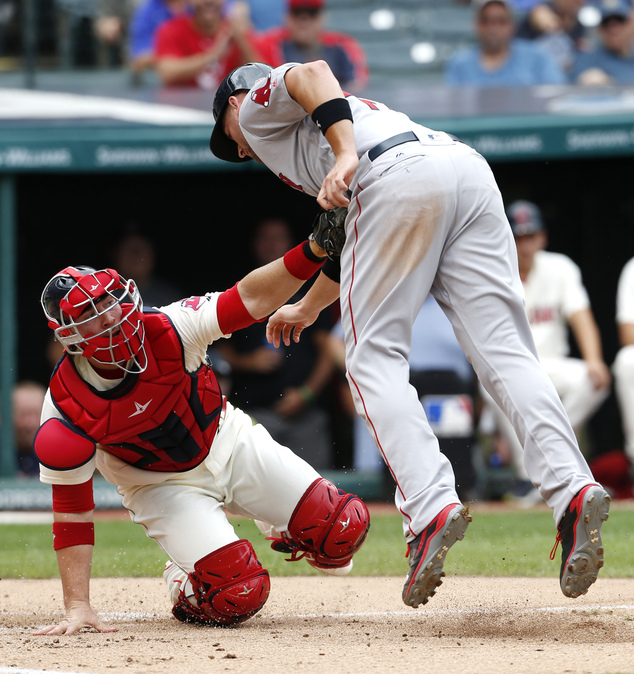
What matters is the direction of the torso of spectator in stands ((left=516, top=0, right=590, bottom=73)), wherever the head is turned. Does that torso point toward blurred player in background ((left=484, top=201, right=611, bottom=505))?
yes

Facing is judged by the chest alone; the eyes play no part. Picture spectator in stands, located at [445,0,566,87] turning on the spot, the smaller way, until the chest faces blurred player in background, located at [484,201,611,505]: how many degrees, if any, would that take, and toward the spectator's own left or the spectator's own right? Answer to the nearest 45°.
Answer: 0° — they already face them

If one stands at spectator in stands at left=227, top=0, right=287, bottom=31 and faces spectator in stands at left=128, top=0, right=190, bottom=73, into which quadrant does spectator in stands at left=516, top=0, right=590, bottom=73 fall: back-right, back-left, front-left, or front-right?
back-left

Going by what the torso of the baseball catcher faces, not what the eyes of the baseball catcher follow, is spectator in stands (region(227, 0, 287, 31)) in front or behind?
behind

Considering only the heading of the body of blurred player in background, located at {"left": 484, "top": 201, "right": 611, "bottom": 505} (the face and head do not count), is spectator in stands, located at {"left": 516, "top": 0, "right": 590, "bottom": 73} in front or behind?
behind

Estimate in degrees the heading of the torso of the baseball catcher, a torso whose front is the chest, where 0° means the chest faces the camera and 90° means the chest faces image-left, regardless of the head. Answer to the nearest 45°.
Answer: approximately 0°

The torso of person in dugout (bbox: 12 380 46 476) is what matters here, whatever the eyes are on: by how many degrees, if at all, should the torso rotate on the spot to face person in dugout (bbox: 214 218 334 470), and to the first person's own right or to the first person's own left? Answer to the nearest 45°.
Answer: approximately 90° to the first person's own left

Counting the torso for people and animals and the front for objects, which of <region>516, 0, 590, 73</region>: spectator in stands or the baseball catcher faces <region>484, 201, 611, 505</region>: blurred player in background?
the spectator in stands

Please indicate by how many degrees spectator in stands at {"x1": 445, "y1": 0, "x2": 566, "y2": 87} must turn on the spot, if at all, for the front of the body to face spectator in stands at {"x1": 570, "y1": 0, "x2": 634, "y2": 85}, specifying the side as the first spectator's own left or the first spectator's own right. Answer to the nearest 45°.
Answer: approximately 90° to the first spectator's own left
